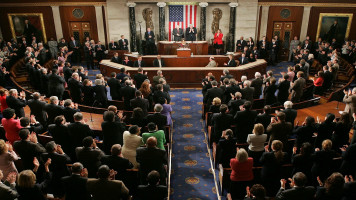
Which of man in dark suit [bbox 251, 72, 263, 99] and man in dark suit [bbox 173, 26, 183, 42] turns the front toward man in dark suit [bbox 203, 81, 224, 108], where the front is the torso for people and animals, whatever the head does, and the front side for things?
man in dark suit [bbox 173, 26, 183, 42]

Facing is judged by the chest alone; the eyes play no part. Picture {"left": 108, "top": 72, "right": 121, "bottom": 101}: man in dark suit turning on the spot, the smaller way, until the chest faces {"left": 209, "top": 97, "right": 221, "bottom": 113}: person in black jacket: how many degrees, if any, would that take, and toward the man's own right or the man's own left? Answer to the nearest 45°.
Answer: approximately 90° to the man's own right

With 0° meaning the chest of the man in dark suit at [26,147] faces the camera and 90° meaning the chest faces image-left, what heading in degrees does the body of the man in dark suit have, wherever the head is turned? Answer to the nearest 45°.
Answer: approximately 225°

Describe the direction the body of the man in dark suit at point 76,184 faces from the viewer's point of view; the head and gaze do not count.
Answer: away from the camera

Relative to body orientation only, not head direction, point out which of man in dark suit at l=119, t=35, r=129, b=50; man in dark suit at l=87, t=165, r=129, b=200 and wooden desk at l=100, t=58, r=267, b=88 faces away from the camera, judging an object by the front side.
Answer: man in dark suit at l=87, t=165, r=129, b=200

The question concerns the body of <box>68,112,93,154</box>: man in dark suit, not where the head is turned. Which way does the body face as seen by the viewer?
away from the camera

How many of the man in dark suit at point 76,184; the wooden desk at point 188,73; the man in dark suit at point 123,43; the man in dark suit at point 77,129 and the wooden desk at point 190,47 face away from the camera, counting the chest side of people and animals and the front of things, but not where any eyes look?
2

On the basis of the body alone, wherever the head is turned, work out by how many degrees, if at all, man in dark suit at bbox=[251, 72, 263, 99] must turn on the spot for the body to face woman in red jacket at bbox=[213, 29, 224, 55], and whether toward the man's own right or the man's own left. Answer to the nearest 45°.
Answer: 0° — they already face them

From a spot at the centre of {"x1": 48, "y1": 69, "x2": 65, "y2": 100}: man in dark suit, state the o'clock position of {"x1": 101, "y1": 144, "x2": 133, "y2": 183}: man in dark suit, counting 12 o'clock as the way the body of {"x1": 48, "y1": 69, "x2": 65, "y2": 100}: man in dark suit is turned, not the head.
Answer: {"x1": 101, "y1": 144, "x2": 133, "y2": 183}: man in dark suit is roughly at 4 o'clock from {"x1": 48, "y1": 69, "x2": 65, "y2": 100}: man in dark suit.

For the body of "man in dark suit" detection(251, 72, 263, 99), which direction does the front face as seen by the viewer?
away from the camera

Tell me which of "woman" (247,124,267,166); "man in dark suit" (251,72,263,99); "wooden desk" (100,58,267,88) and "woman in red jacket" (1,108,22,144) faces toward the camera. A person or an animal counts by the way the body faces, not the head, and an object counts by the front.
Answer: the wooden desk

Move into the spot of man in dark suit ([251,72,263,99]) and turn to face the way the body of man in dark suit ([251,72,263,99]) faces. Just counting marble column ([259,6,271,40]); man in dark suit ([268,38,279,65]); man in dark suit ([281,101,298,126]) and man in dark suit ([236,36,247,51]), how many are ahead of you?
3

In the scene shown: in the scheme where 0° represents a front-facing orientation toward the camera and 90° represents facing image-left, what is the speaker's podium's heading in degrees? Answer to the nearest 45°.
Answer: approximately 0°

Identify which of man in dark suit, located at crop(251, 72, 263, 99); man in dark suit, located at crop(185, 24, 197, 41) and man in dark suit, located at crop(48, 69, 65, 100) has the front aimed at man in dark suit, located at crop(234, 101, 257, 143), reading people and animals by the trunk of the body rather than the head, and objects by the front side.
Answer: man in dark suit, located at crop(185, 24, 197, 41)

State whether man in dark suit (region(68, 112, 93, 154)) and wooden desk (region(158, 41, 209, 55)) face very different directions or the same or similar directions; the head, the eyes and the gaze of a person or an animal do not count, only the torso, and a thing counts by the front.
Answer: very different directions

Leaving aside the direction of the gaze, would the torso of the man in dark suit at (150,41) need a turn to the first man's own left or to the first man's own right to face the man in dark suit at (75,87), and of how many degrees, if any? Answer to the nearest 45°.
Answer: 0° — they already face them

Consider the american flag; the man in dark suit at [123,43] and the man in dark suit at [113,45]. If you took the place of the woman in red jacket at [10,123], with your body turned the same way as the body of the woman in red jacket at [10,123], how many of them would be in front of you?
3

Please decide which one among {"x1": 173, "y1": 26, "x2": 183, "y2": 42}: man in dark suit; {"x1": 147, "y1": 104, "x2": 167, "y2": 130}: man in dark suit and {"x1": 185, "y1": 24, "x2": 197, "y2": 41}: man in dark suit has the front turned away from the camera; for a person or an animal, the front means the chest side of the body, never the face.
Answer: {"x1": 147, "y1": 104, "x2": 167, "y2": 130}: man in dark suit

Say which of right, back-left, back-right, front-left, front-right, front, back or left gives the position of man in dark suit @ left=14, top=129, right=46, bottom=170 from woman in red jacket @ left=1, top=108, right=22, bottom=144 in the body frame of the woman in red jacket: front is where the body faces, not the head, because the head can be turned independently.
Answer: back-right

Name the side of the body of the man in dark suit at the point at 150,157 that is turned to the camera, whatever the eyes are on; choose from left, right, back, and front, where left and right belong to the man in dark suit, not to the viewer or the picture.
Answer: back

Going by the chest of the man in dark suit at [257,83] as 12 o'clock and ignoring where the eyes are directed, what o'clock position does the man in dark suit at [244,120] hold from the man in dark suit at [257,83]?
the man in dark suit at [244,120] is roughly at 6 o'clock from the man in dark suit at [257,83].
